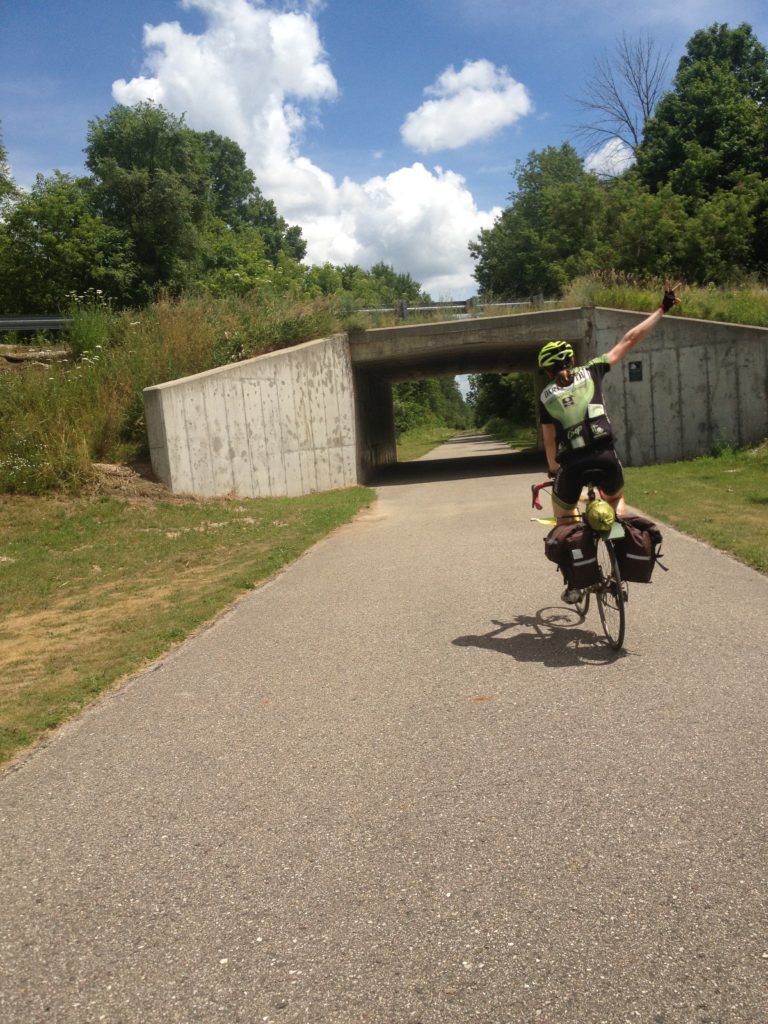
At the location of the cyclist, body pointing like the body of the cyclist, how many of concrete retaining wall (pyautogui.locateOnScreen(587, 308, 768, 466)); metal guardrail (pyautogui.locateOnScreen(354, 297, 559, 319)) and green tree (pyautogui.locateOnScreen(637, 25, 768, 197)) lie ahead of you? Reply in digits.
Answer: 3

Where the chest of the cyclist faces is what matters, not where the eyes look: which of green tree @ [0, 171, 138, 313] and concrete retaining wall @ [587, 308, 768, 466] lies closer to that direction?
the concrete retaining wall

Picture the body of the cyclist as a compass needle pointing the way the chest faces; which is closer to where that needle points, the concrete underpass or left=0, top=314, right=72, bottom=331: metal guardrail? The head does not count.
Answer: the concrete underpass

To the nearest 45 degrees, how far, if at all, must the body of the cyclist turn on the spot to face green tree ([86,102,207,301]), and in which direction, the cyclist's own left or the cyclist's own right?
approximately 45° to the cyclist's own left

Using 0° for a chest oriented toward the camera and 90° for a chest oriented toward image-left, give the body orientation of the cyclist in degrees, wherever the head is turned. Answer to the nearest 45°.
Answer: approximately 180°

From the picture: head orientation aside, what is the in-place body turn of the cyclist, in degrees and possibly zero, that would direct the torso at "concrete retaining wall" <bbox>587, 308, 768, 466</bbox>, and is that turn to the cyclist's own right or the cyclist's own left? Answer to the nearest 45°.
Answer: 0° — they already face it

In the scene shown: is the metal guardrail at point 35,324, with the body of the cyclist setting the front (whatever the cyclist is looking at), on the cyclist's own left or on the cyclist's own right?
on the cyclist's own left

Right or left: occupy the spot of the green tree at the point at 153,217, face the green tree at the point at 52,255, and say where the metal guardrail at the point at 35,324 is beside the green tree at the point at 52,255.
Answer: left

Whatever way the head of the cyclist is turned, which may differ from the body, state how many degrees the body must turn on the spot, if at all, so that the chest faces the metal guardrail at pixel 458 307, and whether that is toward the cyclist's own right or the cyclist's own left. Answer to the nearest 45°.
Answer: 0° — they already face it
